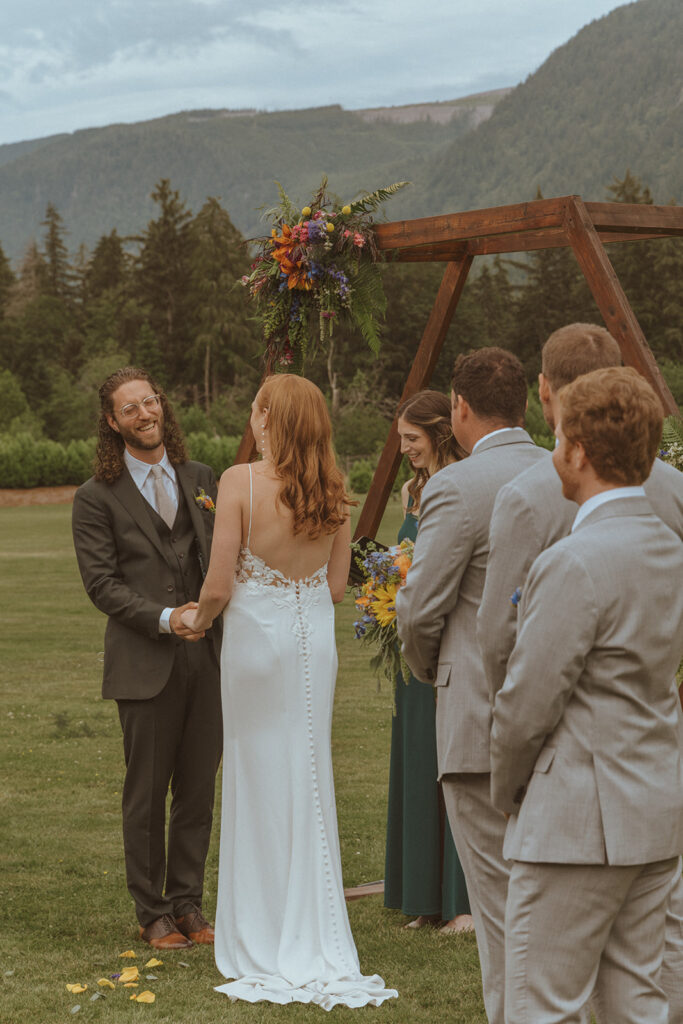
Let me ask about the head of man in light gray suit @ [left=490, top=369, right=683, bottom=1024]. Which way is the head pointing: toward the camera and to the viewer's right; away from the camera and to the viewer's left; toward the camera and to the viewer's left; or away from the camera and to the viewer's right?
away from the camera and to the viewer's left

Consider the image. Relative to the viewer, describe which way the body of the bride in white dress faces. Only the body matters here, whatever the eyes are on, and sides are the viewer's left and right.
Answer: facing away from the viewer and to the left of the viewer

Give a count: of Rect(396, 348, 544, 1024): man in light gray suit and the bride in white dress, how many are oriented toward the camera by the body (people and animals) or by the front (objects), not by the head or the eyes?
0

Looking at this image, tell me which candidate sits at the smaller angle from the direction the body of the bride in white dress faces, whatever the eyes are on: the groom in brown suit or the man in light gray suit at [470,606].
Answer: the groom in brown suit

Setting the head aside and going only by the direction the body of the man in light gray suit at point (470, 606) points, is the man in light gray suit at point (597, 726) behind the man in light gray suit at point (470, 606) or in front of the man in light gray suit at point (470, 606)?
behind

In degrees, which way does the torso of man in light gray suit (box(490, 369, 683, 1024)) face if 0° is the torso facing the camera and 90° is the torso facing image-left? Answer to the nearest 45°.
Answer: approximately 135°

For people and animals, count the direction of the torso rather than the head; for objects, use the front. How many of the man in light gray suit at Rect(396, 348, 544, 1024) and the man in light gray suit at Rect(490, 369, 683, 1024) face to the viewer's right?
0

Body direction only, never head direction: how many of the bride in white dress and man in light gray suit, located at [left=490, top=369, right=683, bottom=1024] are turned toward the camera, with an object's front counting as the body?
0

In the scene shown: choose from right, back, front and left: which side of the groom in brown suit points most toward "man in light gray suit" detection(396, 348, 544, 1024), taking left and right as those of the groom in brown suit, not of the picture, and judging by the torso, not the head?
front

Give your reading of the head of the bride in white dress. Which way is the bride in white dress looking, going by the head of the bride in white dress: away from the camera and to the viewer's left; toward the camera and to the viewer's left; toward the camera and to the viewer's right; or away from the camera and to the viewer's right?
away from the camera and to the viewer's left

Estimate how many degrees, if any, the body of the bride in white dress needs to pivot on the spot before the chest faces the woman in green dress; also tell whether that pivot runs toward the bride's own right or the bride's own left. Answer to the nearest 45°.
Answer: approximately 90° to the bride's own right

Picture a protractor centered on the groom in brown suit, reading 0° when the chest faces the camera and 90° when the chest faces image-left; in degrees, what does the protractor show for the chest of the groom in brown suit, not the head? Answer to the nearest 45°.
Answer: approximately 315°
